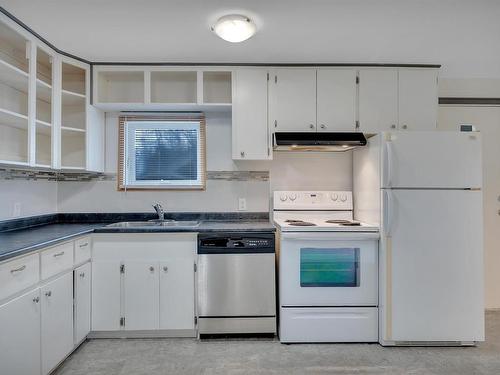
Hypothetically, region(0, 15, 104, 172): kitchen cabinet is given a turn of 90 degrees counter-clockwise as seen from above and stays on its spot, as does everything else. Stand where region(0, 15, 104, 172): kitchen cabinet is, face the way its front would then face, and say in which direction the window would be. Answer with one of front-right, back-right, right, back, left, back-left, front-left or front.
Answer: front-right

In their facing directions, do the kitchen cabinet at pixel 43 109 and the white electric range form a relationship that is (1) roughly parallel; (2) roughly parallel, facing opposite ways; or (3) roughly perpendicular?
roughly perpendicular

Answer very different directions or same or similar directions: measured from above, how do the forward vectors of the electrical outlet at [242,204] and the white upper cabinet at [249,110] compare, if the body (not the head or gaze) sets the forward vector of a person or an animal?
same or similar directions

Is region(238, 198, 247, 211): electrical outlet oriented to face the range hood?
no

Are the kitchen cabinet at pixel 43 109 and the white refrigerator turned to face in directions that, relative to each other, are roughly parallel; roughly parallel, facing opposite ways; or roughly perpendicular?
roughly perpendicular

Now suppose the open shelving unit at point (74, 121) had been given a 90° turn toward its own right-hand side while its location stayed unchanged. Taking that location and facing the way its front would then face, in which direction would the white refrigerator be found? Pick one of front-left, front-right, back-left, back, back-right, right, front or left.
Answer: left

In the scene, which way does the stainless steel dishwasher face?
toward the camera

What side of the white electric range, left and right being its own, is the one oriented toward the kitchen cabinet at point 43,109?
right

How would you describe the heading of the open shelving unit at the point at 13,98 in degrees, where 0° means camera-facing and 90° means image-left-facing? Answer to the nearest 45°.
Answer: approximately 315°

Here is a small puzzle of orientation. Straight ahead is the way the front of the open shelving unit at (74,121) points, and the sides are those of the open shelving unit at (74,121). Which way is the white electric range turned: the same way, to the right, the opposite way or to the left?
to the right

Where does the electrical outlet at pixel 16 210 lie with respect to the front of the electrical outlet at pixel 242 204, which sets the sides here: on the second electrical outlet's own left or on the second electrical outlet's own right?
on the second electrical outlet's own right

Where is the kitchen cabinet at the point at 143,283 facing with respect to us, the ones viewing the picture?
facing the viewer

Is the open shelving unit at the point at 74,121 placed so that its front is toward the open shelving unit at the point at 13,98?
no

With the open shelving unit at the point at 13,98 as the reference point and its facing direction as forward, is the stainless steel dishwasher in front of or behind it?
in front

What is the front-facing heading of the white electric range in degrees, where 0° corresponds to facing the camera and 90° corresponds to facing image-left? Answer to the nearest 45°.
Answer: approximately 0°

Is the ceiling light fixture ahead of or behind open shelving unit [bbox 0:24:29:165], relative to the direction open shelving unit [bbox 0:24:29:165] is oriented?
ahead

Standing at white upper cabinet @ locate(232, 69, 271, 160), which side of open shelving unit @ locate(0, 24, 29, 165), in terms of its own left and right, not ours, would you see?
front

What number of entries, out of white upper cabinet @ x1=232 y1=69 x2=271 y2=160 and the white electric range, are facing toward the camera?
2
